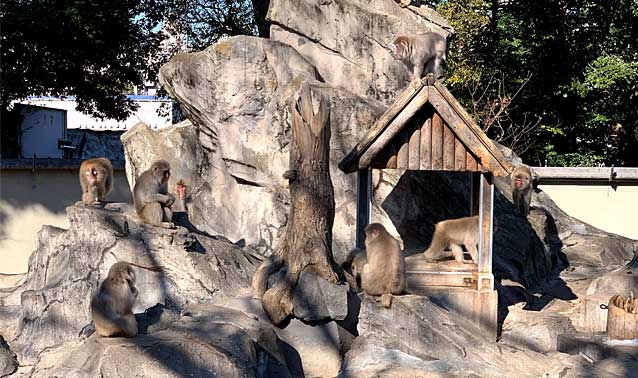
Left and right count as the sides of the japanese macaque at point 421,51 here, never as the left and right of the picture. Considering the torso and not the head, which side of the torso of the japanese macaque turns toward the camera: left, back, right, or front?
left

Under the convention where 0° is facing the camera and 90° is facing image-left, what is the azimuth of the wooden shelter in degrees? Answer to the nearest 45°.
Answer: approximately 0°

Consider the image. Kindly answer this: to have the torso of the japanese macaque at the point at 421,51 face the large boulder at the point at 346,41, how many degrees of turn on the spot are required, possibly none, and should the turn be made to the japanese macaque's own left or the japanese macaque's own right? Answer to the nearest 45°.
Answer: approximately 45° to the japanese macaque's own right

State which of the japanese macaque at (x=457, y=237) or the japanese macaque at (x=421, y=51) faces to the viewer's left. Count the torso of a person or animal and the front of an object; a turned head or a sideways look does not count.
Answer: the japanese macaque at (x=421, y=51)

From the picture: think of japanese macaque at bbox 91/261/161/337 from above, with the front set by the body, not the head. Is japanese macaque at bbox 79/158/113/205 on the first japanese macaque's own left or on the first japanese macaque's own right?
on the first japanese macaque's own left

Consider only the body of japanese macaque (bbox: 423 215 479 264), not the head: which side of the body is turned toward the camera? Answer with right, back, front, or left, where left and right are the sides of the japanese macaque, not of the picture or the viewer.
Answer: right

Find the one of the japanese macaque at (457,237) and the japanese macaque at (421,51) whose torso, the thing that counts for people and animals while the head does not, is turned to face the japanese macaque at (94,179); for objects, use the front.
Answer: the japanese macaque at (421,51)
